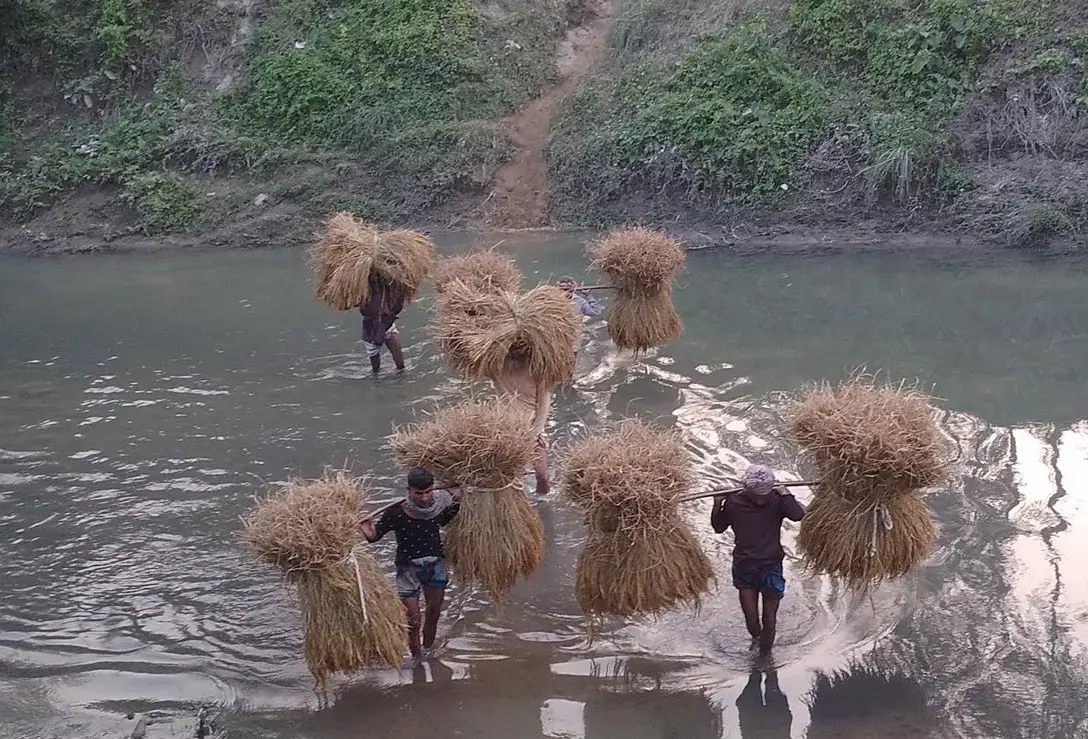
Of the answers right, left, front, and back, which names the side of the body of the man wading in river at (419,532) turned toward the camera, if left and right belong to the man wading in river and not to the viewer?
front

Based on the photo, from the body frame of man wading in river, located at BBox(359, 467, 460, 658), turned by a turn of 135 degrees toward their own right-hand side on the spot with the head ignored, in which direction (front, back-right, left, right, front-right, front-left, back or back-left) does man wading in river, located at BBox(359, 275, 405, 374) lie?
front-right

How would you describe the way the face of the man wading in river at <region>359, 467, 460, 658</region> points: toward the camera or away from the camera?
toward the camera

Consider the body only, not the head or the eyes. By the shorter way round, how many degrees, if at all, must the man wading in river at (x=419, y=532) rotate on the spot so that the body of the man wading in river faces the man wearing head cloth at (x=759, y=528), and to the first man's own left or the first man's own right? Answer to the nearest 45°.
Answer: approximately 90° to the first man's own left
